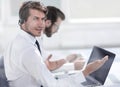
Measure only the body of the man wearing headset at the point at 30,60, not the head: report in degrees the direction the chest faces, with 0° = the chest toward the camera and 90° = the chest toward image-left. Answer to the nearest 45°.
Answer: approximately 270°

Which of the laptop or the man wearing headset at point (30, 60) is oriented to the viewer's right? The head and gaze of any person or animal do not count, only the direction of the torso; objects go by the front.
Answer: the man wearing headset

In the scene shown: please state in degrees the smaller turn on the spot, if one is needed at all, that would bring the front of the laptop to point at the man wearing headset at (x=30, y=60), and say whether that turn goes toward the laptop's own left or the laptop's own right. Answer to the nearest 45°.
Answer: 0° — it already faces them

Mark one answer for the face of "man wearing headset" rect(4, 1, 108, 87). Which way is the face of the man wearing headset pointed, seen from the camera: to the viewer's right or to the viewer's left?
to the viewer's right

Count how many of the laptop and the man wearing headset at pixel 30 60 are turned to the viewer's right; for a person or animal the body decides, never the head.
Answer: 1

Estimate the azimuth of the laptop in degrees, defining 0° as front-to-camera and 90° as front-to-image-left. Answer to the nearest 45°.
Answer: approximately 45°
